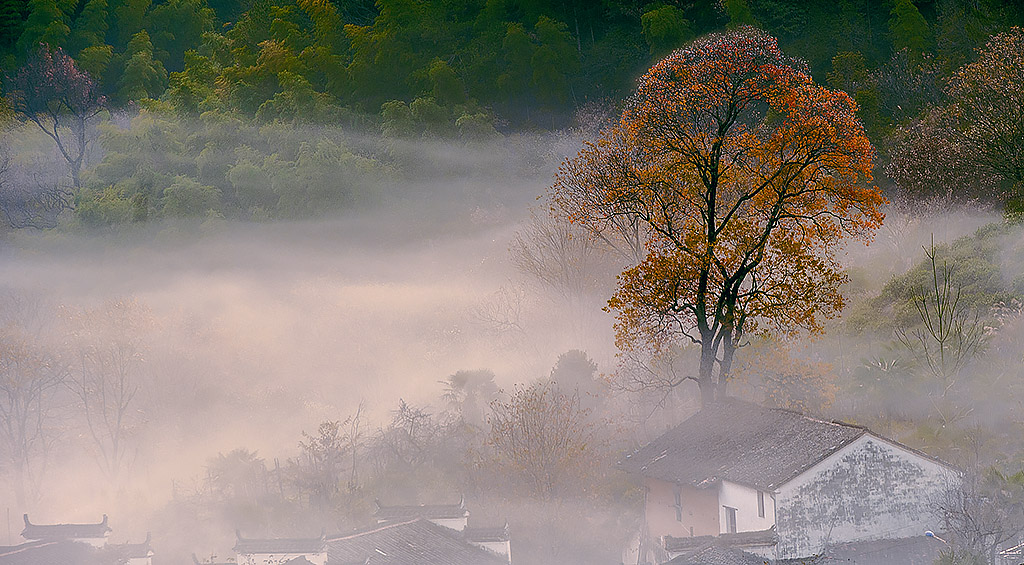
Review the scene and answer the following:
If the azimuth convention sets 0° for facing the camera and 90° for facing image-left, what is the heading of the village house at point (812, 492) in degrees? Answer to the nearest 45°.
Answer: approximately 45°

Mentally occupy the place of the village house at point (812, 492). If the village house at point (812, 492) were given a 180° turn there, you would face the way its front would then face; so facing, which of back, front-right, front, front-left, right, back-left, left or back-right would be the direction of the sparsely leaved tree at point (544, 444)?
left

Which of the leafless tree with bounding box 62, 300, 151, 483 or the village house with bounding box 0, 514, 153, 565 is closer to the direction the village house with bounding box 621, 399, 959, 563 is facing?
the village house

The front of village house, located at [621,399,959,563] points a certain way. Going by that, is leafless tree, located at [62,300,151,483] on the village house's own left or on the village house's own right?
on the village house's own right

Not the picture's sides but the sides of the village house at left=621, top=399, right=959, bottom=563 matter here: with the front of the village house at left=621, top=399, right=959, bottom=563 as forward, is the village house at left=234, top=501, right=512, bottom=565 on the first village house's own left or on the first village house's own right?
on the first village house's own right

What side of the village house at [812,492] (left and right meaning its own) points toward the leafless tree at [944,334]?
back

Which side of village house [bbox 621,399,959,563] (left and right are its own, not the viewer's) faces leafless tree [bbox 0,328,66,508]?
right
